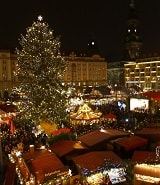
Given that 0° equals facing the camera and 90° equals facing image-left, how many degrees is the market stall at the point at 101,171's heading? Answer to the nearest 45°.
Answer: approximately 0°

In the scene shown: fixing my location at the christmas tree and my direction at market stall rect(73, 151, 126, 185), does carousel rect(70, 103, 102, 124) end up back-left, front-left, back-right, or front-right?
front-left

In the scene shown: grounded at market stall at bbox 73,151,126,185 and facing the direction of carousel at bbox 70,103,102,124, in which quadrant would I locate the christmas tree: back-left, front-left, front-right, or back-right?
front-left

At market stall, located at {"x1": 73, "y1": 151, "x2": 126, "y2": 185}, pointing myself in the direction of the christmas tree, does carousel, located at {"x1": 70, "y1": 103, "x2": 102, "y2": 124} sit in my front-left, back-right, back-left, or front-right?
front-right

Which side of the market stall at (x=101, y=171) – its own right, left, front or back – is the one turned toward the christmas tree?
back

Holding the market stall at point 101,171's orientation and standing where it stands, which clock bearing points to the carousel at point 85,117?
the carousel at point 85,117 is roughly at 6 o'clock from the market stall at point 101,171.
